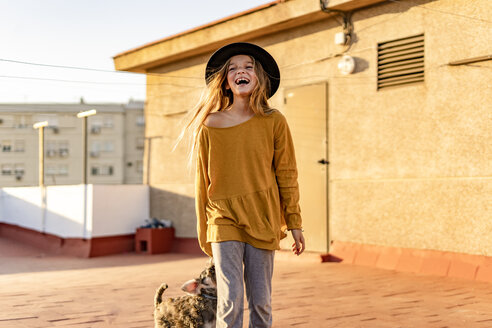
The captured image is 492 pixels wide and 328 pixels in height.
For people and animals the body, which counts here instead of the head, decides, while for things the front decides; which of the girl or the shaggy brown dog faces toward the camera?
the girl

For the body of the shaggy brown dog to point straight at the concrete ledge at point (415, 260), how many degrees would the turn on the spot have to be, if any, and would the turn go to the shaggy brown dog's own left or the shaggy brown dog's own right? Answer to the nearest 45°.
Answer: approximately 45° to the shaggy brown dog's own left

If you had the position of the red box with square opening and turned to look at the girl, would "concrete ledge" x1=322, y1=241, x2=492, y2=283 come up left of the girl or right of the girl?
left

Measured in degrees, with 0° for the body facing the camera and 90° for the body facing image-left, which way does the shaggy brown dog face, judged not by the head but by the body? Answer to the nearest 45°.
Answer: approximately 270°

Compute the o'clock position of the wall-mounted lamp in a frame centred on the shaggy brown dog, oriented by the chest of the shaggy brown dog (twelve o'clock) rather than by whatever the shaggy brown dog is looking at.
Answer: The wall-mounted lamp is roughly at 10 o'clock from the shaggy brown dog.

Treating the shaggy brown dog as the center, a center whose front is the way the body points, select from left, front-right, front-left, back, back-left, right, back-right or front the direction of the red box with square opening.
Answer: left

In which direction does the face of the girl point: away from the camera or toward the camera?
toward the camera

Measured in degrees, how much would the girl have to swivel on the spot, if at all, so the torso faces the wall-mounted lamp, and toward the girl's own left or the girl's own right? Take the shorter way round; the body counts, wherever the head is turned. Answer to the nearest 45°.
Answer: approximately 180°

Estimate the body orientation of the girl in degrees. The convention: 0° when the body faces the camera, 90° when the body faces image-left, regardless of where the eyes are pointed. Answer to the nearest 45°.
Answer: approximately 0°

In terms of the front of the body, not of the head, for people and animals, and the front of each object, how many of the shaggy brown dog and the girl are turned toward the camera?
1

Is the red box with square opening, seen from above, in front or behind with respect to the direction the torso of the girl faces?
behind

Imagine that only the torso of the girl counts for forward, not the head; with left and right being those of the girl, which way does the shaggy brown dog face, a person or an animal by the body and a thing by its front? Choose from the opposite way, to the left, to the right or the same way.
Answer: to the left

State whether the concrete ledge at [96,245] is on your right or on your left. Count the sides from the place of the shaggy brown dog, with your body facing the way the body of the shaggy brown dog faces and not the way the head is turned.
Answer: on your left
